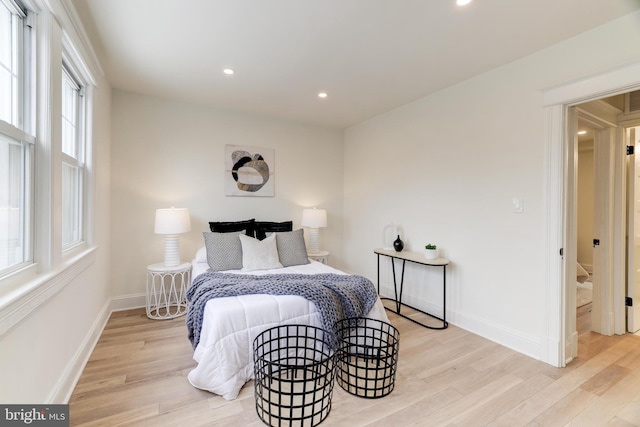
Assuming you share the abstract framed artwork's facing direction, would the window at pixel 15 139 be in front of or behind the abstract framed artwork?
in front

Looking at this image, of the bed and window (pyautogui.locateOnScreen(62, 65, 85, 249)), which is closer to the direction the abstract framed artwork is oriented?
the bed

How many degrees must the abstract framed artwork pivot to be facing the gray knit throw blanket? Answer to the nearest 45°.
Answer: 0° — it already faces it

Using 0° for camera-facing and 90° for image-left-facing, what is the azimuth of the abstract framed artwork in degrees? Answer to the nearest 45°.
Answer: approximately 0°

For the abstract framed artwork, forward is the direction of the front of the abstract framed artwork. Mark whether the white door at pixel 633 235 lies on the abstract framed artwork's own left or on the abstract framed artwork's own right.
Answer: on the abstract framed artwork's own left

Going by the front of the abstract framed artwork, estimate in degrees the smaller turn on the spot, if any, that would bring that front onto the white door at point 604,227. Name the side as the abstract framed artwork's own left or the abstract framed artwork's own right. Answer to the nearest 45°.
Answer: approximately 45° to the abstract framed artwork's own left

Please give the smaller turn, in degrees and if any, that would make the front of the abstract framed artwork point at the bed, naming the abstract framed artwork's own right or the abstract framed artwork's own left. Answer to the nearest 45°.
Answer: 0° — it already faces it

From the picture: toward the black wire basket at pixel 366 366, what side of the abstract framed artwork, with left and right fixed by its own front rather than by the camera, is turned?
front

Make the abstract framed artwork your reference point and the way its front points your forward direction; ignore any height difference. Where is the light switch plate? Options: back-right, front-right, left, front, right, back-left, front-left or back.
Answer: front-left

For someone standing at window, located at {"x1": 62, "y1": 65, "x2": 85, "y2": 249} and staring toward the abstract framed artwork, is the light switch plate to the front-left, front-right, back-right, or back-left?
front-right

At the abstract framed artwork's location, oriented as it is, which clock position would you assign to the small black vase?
The small black vase is roughly at 10 o'clock from the abstract framed artwork.
